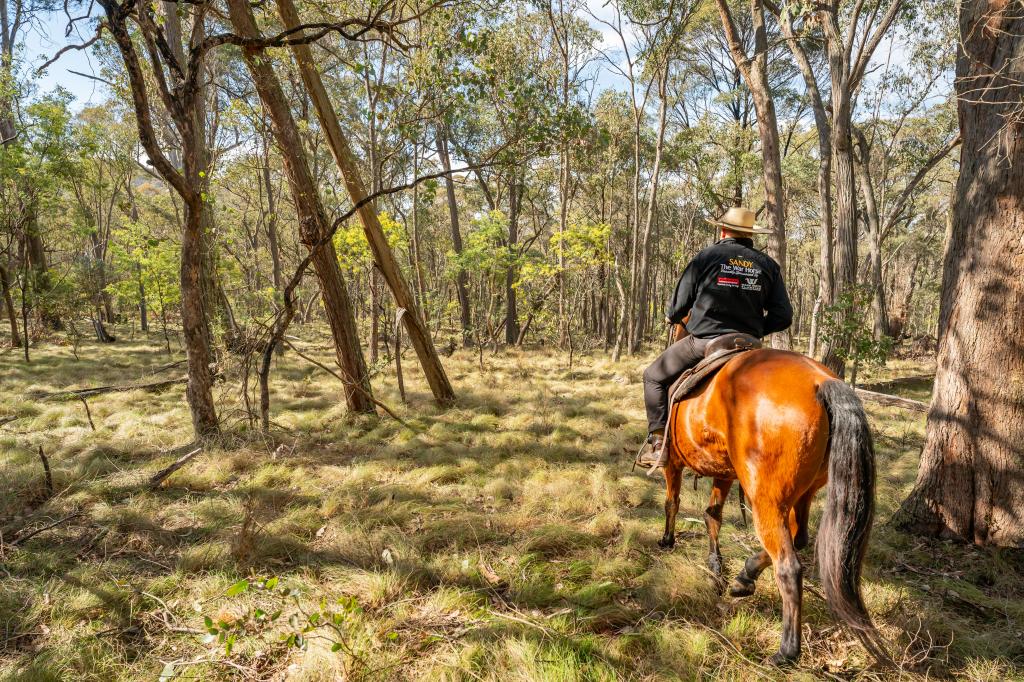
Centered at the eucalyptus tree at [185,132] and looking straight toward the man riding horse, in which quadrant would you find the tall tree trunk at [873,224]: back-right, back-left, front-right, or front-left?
front-left

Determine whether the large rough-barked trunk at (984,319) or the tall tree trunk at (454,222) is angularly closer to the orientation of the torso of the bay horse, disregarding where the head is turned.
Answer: the tall tree trunk

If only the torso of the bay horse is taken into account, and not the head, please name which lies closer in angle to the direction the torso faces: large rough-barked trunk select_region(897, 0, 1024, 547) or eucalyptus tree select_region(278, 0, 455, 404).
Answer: the eucalyptus tree

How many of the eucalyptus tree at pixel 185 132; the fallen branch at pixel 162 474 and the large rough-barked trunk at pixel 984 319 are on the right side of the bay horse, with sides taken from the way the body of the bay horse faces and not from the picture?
1

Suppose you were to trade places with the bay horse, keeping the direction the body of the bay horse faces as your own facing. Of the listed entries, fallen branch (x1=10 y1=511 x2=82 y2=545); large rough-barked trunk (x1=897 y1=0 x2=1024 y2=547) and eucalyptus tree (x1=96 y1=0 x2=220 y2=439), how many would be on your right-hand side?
1

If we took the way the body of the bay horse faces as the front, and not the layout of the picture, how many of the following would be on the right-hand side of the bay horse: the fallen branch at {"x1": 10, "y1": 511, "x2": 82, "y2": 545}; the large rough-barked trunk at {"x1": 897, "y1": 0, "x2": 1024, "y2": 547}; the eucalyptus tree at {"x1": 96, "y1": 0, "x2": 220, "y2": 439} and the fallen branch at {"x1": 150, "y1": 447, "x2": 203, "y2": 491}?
1

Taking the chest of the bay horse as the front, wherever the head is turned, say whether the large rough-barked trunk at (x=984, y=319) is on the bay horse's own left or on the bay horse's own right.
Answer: on the bay horse's own right

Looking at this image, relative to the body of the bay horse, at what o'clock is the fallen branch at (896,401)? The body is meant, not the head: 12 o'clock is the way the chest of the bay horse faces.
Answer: The fallen branch is roughly at 2 o'clock from the bay horse.

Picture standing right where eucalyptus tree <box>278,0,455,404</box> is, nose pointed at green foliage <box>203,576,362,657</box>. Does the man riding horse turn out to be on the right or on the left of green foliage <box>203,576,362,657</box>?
left

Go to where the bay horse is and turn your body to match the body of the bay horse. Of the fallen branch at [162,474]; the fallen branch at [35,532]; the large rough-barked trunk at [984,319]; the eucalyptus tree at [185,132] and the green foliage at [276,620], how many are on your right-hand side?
1

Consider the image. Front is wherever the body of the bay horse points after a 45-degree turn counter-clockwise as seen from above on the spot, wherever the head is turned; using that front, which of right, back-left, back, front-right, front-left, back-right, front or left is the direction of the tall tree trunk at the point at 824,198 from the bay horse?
right

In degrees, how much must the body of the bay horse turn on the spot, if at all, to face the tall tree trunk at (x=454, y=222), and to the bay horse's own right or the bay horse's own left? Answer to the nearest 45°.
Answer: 0° — it already faces it

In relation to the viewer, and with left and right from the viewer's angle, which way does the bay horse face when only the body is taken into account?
facing away from the viewer and to the left of the viewer
